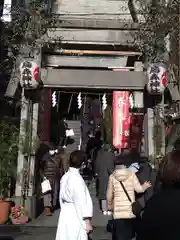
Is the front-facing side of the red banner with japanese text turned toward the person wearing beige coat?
yes

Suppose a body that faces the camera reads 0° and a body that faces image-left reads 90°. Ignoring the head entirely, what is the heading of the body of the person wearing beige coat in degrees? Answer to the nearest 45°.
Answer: approximately 180°

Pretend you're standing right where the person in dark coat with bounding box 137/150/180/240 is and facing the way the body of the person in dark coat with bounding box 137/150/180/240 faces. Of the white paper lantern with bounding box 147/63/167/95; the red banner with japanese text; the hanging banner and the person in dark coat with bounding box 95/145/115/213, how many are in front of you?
4

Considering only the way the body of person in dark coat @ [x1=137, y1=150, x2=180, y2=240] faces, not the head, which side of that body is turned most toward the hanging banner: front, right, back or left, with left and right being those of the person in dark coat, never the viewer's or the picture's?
front

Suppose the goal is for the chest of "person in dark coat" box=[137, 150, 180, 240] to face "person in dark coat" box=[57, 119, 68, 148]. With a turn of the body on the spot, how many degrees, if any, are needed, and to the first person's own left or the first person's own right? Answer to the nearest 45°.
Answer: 0° — they already face them

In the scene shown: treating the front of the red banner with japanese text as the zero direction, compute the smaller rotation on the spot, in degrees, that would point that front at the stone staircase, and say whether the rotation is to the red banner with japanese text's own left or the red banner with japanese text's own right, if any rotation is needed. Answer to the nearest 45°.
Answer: approximately 135° to the red banner with japanese text's own right

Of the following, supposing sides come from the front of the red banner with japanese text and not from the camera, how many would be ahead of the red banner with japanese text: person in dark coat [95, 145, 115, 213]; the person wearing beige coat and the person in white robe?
3

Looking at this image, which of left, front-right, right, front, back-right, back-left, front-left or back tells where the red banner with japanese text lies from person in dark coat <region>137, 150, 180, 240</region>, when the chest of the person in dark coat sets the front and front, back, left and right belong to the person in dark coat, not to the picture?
front

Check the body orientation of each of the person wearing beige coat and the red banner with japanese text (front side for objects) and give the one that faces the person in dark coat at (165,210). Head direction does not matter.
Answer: the red banner with japanese text

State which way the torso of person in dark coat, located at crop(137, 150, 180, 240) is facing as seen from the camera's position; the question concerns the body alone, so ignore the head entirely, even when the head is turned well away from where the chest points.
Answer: away from the camera

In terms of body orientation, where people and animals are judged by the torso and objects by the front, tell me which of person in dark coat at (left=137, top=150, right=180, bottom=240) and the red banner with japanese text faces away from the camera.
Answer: the person in dark coat

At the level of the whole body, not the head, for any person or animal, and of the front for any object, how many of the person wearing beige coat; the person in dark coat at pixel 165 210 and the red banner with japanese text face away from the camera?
2

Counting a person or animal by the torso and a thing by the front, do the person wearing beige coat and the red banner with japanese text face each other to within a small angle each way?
yes

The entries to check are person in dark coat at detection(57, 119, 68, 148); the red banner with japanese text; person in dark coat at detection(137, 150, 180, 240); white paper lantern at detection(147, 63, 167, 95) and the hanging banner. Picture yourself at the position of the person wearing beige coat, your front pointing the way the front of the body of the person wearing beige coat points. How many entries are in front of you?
4
